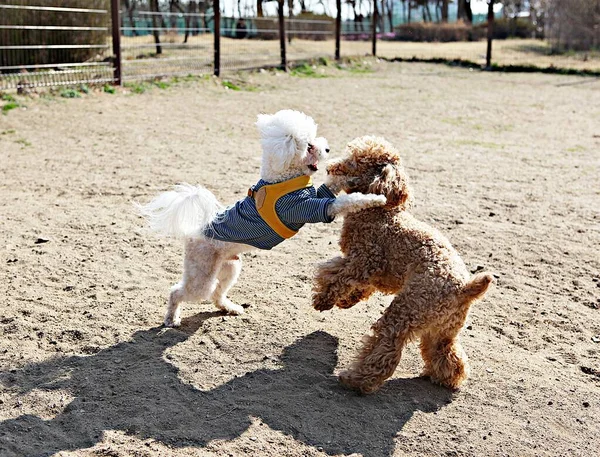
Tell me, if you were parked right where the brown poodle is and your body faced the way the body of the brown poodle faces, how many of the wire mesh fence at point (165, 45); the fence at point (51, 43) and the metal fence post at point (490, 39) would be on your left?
0

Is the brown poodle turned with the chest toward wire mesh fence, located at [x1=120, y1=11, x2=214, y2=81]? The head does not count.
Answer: no

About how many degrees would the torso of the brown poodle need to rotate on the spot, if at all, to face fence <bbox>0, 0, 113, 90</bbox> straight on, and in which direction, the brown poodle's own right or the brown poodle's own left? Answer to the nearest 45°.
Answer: approximately 45° to the brown poodle's own right

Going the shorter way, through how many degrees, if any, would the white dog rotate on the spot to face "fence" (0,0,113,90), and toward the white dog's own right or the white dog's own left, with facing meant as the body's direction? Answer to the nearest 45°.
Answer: approximately 90° to the white dog's own left

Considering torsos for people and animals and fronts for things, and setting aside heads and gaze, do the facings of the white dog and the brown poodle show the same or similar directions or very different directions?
very different directions

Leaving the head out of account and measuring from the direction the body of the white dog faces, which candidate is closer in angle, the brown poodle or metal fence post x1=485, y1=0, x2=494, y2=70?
the brown poodle

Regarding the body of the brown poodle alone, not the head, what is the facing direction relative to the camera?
to the viewer's left

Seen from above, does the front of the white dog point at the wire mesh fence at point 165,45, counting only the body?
no

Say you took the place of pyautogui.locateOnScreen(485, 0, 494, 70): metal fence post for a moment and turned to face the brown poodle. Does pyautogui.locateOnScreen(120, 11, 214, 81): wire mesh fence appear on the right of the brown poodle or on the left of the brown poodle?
right

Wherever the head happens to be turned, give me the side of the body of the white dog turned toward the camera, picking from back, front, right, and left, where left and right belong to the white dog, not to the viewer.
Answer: right

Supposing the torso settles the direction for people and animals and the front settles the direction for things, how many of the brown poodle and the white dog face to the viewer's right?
1

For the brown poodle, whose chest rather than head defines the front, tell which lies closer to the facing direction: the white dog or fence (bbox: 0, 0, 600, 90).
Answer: the white dog

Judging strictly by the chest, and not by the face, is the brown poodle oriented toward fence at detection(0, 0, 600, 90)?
no
